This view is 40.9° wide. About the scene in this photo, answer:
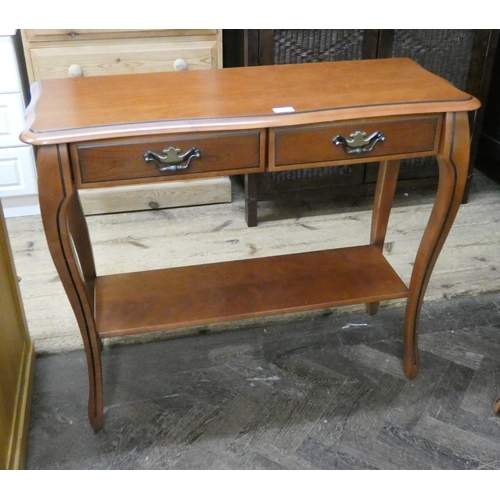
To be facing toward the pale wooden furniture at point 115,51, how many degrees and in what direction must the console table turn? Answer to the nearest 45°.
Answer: approximately 135° to its right

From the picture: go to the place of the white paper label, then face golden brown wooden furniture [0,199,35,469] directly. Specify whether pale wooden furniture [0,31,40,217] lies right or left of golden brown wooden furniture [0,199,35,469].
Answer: right

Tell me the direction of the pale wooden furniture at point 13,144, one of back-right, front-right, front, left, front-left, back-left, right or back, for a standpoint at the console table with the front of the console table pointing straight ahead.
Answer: back-right

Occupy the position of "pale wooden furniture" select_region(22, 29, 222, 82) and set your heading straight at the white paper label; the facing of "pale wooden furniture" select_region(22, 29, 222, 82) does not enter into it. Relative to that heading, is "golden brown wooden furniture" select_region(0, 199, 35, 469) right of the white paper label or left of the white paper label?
right

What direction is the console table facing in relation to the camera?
toward the camera

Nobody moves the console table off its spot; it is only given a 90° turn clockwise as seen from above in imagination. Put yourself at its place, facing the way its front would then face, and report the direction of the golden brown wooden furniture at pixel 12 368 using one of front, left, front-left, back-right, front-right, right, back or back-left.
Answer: front
